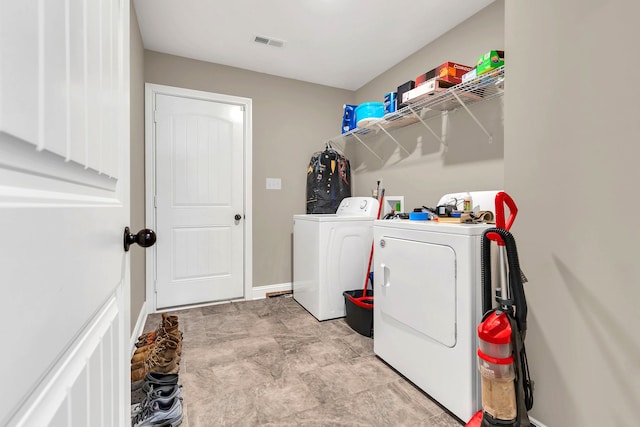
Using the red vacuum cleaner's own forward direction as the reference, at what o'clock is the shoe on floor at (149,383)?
The shoe on floor is roughly at 1 o'clock from the red vacuum cleaner.

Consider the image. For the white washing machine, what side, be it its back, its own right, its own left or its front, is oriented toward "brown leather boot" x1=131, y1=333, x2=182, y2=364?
front

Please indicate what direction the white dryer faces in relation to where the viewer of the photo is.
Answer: facing the viewer and to the left of the viewer

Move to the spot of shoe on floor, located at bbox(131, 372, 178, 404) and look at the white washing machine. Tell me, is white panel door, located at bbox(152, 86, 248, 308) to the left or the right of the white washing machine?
left

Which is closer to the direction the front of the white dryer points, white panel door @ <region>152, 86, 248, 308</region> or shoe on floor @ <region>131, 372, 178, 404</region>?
the shoe on floor

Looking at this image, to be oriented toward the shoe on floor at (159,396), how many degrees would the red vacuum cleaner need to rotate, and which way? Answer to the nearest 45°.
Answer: approximately 45° to its right

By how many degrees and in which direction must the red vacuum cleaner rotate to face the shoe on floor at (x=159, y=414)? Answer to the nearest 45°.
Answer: approximately 45° to its right
